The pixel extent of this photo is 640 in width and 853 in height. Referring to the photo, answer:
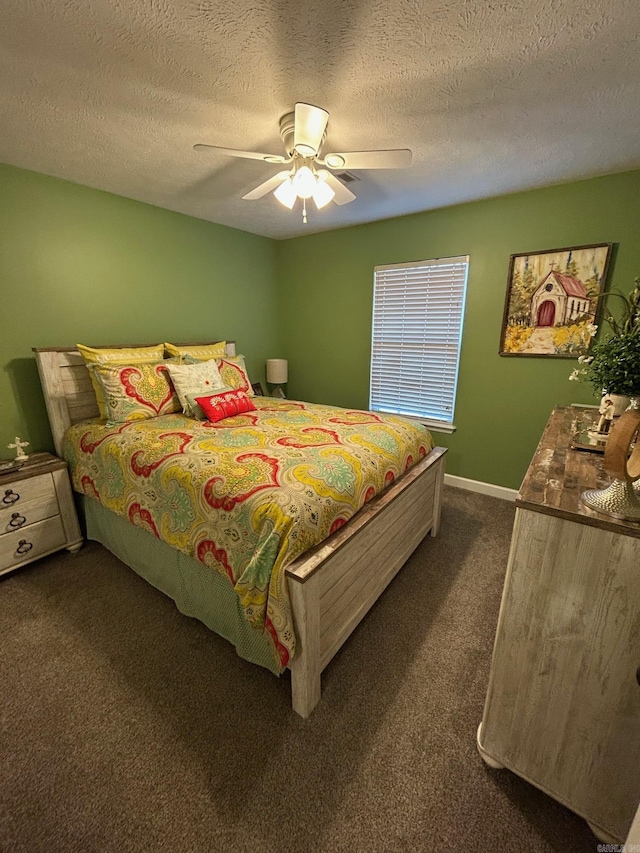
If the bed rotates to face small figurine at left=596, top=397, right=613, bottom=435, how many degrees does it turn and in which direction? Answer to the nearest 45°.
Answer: approximately 45° to its left

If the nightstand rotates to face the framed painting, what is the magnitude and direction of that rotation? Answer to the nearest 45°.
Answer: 0° — it already faces it

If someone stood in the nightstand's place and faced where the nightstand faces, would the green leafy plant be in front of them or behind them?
in front

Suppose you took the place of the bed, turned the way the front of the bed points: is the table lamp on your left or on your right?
on your left

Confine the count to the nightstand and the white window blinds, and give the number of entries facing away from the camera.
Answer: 0

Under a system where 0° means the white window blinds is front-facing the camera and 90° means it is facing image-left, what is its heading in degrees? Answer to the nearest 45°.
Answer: approximately 45°

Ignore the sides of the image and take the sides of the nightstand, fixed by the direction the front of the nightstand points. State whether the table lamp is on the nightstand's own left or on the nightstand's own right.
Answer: on the nightstand's own left

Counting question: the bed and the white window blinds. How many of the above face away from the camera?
0

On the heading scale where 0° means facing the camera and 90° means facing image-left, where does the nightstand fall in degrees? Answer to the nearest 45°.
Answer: approximately 315°

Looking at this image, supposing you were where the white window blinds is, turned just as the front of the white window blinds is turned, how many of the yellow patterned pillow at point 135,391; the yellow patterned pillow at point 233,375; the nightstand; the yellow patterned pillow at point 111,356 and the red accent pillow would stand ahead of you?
5
